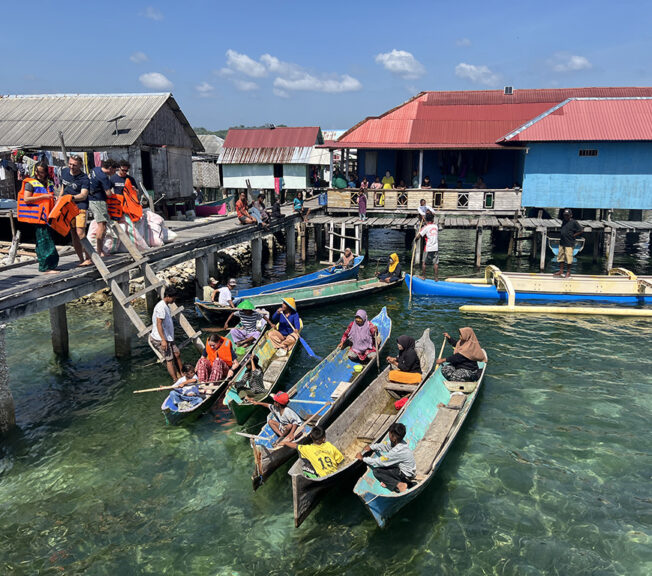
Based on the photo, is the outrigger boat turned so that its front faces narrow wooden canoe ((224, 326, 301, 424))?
no

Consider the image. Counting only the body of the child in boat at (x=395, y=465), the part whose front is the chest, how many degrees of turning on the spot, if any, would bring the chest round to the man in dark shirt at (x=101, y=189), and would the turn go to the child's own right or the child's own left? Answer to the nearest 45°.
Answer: approximately 45° to the child's own right

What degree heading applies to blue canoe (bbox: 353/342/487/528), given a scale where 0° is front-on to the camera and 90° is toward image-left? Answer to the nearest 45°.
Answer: approximately 45°

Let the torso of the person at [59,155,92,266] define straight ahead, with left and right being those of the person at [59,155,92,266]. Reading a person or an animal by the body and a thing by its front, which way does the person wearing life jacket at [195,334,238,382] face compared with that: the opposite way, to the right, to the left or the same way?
the same way

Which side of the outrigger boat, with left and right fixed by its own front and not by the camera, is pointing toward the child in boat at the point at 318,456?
left

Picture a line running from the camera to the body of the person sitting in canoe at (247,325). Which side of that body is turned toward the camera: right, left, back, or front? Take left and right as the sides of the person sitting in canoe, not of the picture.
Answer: front

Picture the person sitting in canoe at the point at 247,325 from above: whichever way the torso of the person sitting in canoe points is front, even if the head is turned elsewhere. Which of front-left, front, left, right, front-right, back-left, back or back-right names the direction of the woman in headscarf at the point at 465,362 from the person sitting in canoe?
front-left

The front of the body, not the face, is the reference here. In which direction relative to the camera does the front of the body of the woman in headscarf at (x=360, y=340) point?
toward the camera

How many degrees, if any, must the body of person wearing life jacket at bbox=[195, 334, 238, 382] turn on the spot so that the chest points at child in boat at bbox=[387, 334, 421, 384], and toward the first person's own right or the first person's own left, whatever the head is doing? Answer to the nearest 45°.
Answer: approximately 135° to the first person's own left

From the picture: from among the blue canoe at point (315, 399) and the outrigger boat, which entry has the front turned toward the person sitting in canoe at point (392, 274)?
the outrigger boat

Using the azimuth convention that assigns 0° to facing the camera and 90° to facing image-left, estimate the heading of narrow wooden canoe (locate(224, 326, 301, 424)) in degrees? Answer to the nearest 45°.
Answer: approximately 45°

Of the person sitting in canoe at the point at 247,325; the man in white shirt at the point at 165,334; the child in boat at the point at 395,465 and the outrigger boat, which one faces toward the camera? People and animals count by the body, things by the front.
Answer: the person sitting in canoe

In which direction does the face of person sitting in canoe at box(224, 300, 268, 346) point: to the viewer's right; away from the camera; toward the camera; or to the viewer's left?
toward the camera

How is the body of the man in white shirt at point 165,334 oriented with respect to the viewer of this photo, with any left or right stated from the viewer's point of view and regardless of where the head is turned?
facing to the right of the viewer

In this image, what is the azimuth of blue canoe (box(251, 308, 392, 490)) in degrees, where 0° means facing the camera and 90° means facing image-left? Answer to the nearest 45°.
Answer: approximately 45°

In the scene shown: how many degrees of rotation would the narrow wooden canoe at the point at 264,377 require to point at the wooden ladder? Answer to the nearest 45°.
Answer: approximately 45° to its right

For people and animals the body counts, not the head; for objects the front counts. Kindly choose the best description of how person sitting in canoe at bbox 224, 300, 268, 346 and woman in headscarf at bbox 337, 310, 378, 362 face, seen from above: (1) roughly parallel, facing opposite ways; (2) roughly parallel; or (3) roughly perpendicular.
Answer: roughly parallel
